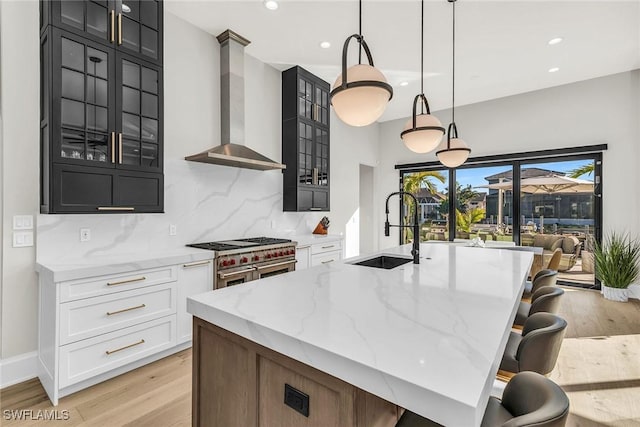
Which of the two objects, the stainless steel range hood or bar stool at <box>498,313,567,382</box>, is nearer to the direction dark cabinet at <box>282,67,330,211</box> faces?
the bar stool

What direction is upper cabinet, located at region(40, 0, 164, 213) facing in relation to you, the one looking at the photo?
facing the viewer and to the right of the viewer

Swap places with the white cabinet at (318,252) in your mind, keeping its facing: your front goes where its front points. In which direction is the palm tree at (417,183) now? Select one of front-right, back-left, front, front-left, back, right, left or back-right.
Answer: left

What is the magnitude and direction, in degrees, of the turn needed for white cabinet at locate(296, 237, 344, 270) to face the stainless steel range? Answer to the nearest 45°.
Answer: approximately 90° to its right

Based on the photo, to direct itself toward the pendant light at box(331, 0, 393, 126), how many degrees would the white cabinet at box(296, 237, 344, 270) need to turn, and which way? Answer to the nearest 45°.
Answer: approximately 45° to its right

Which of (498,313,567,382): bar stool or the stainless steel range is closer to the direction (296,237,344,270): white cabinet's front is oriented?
the bar stool

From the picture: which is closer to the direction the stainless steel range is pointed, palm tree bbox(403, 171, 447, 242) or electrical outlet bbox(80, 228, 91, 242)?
the palm tree

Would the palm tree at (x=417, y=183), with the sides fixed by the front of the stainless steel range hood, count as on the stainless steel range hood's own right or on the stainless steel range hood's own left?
on the stainless steel range hood's own left

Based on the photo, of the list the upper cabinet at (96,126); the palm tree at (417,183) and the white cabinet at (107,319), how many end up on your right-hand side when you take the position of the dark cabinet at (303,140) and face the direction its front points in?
2

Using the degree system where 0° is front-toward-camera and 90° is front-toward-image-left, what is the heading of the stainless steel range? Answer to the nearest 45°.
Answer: approximately 315°

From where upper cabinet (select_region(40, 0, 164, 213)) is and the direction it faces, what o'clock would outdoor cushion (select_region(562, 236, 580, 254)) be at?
The outdoor cushion is roughly at 11 o'clock from the upper cabinet.
